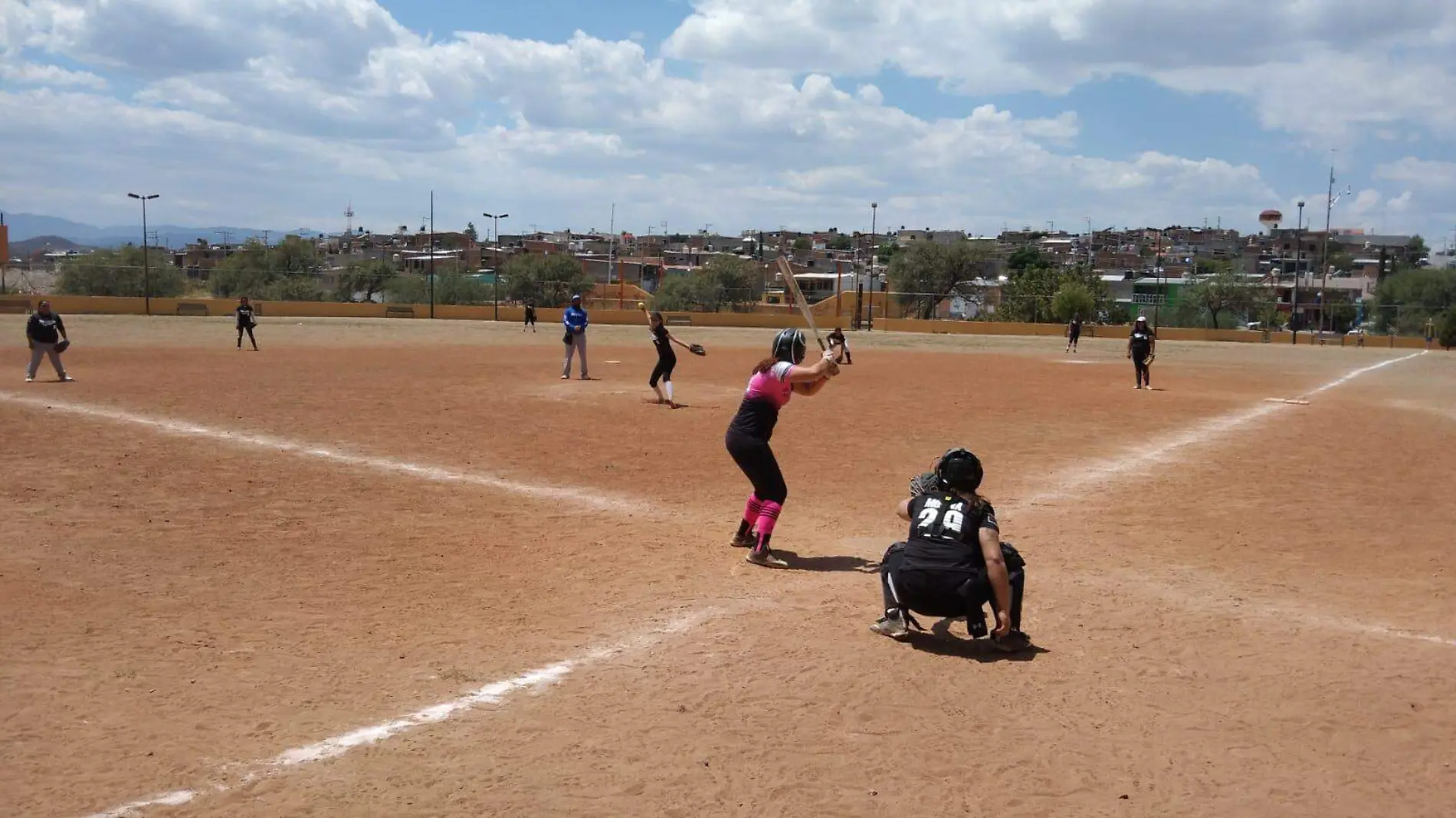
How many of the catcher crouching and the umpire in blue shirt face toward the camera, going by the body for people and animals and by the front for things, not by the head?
1

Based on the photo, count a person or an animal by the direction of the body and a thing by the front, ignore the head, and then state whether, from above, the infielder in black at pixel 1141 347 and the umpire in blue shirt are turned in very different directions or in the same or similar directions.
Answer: same or similar directions

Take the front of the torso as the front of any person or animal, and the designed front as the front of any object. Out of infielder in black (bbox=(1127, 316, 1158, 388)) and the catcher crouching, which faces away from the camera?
the catcher crouching

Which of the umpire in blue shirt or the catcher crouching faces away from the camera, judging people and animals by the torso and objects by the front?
the catcher crouching

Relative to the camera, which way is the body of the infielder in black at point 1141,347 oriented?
toward the camera

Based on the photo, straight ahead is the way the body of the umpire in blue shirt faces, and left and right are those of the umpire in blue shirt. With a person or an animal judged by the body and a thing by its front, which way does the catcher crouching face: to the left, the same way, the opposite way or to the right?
the opposite way

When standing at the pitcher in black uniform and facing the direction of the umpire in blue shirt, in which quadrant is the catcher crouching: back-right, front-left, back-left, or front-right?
back-left

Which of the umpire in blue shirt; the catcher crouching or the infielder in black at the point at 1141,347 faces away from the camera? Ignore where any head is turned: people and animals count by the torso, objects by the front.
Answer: the catcher crouching

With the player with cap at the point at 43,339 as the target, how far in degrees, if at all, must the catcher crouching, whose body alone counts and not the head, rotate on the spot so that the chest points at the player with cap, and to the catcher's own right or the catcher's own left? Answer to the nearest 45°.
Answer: approximately 45° to the catcher's own left

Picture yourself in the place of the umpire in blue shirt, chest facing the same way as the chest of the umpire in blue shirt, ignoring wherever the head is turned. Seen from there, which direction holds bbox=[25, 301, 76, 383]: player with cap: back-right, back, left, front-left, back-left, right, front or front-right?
right

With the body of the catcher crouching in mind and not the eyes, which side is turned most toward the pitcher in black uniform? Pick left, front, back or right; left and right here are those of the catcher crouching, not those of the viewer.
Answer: front

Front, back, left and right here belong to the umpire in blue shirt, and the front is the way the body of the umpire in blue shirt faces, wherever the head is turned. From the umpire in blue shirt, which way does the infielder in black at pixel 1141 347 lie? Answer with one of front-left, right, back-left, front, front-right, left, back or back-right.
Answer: left

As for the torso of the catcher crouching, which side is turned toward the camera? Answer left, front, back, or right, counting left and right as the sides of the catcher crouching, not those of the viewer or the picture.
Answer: back

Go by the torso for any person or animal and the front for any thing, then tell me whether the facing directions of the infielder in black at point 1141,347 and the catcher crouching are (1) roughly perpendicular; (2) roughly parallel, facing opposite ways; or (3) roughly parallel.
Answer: roughly parallel, facing opposite ways

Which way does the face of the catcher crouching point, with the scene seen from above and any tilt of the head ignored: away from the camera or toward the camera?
away from the camera

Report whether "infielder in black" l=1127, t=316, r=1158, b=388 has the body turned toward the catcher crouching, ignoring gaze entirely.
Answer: yes

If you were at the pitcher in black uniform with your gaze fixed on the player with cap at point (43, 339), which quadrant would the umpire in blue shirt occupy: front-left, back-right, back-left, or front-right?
front-right

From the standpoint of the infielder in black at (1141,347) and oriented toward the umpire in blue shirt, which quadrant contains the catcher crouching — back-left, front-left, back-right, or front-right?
front-left

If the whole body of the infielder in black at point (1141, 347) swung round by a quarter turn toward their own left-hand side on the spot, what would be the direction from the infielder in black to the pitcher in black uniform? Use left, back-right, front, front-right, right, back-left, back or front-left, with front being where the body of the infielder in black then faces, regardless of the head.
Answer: back-right

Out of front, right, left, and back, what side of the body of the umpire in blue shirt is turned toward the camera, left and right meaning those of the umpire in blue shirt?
front
